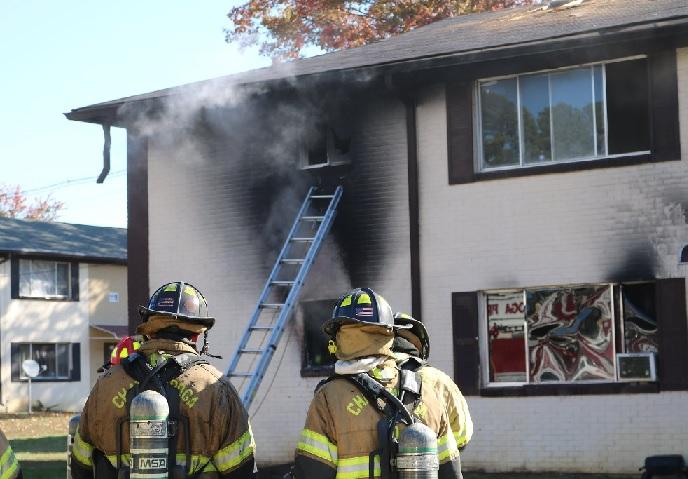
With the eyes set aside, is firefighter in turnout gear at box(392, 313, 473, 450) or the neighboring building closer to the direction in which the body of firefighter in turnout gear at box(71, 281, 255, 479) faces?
the neighboring building

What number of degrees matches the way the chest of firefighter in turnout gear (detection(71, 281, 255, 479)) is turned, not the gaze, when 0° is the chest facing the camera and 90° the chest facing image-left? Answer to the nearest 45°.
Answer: approximately 180°

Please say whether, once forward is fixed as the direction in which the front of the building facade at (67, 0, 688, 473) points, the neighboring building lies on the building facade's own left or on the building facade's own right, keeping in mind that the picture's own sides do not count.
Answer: on the building facade's own right

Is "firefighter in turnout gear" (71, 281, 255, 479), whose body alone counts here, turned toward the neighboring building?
yes

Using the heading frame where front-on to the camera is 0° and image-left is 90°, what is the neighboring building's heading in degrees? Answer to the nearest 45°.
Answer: approximately 0°

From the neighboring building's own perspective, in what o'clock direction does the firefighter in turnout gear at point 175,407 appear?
The firefighter in turnout gear is roughly at 12 o'clock from the neighboring building.

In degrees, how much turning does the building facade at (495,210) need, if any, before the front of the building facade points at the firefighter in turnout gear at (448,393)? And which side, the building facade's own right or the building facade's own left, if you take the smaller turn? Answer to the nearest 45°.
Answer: approximately 45° to the building facade's own left

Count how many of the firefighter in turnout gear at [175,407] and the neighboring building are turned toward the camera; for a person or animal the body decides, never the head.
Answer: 1

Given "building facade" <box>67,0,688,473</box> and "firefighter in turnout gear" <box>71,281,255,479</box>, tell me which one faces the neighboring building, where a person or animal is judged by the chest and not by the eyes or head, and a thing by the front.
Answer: the firefighter in turnout gear

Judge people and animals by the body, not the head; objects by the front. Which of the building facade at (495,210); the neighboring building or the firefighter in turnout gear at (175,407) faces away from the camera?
the firefighter in turnout gear
